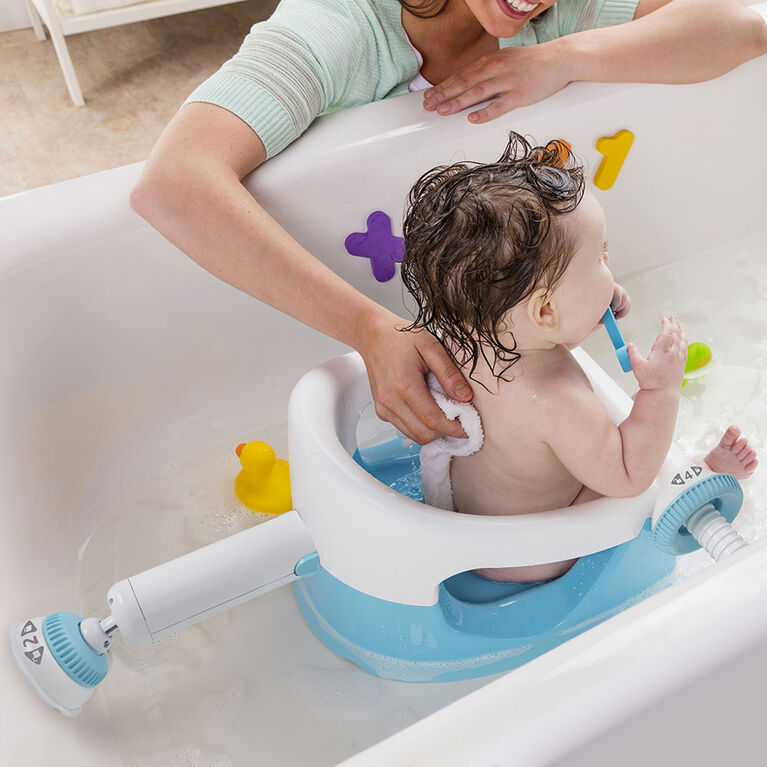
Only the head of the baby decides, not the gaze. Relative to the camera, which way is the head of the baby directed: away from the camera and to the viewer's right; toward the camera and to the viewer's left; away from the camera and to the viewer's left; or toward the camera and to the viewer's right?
away from the camera and to the viewer's right

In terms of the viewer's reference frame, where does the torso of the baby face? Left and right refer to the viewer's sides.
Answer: facing away from the viewer and to the right of the viewer
